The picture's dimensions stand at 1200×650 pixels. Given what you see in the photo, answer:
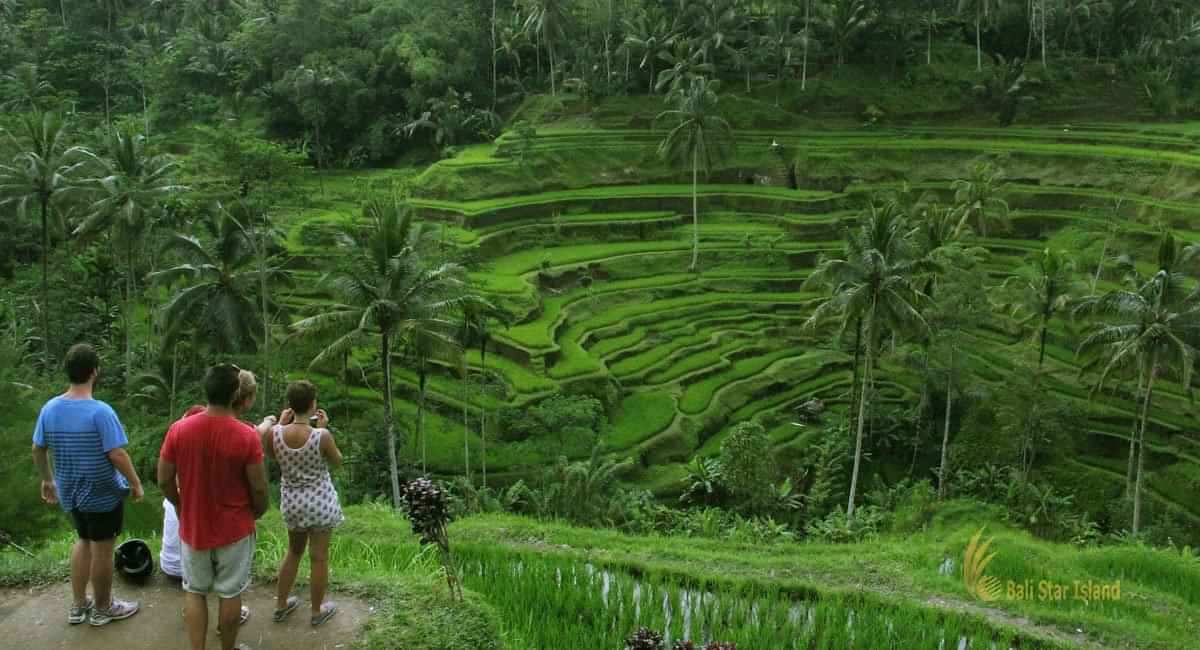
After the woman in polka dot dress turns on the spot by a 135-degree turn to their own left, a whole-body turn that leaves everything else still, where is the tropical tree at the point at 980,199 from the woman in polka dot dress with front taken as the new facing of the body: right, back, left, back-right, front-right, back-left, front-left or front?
back-right

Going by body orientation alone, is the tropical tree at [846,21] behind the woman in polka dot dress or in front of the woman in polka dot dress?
in front

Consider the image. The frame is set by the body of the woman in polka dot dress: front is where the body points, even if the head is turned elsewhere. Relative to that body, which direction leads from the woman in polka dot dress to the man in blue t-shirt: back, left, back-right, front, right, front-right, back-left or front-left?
back-left

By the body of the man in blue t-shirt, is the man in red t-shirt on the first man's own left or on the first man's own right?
on the first man's own right

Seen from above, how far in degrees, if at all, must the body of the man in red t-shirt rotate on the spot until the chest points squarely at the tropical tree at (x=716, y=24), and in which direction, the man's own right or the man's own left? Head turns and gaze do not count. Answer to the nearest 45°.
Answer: approximately 45° to the man's own right

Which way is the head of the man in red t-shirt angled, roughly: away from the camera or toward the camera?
away from the camera

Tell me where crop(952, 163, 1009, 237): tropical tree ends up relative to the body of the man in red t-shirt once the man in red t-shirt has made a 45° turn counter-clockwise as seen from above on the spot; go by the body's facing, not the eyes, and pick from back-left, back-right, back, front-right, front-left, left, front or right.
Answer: right

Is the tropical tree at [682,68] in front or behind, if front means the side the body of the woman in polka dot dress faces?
in front

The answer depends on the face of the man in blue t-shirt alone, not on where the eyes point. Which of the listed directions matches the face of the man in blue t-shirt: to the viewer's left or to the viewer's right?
to the viewer's right

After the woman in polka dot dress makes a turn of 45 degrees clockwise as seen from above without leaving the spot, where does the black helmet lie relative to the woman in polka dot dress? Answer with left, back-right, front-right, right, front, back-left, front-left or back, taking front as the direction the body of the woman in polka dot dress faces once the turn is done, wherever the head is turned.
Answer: back-left

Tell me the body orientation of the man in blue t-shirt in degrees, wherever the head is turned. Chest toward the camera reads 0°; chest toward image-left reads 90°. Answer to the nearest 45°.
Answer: approximately 225°

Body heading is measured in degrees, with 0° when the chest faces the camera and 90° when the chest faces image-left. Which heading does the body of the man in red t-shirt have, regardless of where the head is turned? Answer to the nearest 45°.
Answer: approximately 180°

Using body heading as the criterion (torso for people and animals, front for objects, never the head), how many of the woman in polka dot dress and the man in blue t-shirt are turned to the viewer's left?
0

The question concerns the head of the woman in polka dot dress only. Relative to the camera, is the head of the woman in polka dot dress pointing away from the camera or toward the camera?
away from the camera

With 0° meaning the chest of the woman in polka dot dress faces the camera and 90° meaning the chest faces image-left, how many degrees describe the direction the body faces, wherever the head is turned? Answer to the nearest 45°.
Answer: approximately 225°
